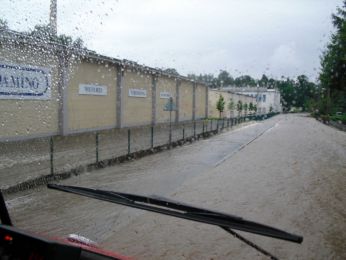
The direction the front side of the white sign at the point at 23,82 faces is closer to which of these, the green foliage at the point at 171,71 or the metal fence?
the metal fence

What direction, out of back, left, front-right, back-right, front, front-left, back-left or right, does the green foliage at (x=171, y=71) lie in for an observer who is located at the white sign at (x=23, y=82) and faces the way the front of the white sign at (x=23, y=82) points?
left

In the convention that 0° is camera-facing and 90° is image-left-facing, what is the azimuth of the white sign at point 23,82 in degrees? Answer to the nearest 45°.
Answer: approximately 315°
